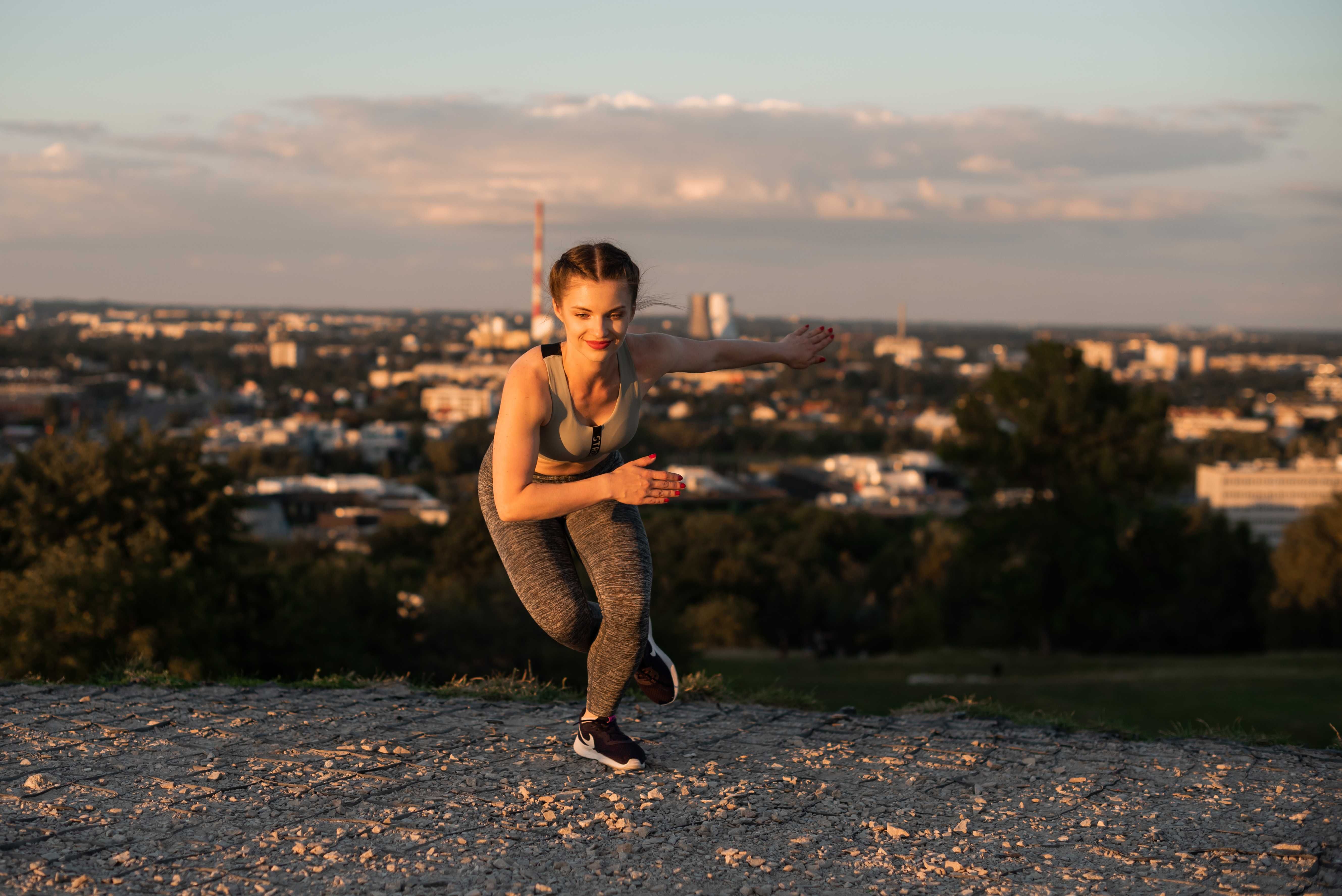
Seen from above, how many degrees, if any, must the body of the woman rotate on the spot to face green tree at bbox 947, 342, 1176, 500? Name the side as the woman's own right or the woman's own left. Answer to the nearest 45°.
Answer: approximately 180°

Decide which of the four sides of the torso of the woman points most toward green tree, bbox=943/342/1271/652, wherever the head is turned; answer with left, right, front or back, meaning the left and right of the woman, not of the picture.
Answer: back

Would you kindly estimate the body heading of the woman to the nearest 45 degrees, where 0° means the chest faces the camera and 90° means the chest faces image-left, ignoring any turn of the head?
approximately 0°

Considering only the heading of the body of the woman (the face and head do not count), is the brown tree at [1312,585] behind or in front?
behind

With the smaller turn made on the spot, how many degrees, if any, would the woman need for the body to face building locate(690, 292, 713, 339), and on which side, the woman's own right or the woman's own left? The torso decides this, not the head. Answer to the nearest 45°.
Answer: approximately 180°
